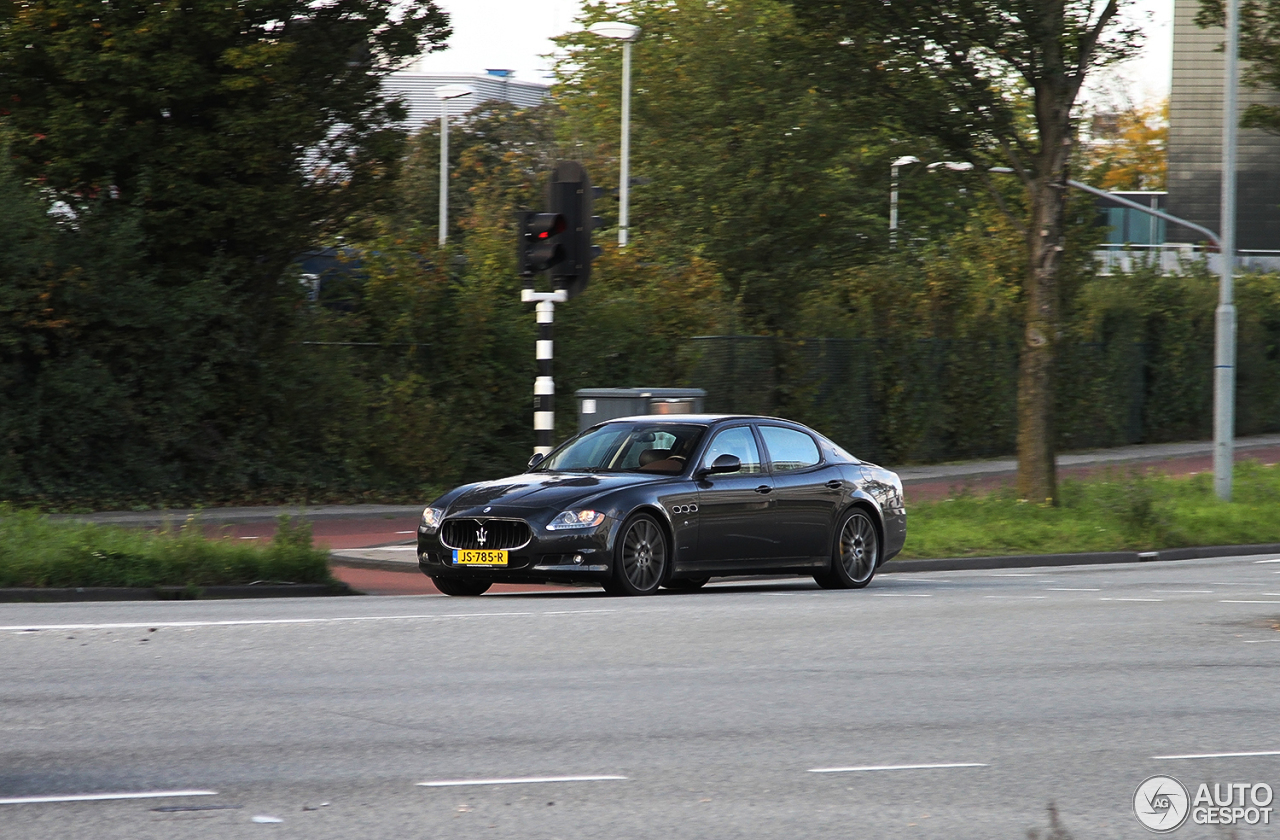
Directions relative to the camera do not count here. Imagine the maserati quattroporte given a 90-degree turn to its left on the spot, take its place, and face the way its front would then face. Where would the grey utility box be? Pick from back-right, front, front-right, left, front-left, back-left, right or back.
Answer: back-left

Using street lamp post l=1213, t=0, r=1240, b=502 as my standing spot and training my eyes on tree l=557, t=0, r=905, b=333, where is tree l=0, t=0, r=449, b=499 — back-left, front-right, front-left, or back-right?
front-left

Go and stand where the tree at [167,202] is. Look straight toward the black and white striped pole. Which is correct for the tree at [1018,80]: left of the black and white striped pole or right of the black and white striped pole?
left

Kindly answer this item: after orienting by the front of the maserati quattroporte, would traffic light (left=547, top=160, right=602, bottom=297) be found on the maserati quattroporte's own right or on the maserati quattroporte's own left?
on the maserati quattroporte's own right

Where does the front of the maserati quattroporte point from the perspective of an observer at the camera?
facing the viewer and to the left of the viewer

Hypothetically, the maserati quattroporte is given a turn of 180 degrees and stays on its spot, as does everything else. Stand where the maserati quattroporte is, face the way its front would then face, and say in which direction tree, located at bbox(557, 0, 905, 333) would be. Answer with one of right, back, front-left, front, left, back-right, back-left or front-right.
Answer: front-left

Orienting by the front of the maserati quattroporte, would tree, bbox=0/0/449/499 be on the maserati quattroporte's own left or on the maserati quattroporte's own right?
on the maserati quattroporte's own right
